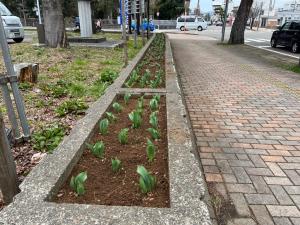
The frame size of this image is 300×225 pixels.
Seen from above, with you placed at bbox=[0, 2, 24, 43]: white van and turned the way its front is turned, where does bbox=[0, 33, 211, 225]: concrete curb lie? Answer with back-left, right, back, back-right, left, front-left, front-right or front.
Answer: front-right

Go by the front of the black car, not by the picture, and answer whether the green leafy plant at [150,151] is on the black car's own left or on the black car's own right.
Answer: on the black car's own left

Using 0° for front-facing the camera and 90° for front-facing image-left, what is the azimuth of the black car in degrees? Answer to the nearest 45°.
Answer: approximately 135°

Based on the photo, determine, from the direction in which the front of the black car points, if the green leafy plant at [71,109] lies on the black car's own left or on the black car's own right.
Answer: on the black car's own left

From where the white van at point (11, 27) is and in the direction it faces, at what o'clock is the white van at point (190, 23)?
the white van at point (190, 23) is roughly at 9 o'clock from the white van at point (11, 27).

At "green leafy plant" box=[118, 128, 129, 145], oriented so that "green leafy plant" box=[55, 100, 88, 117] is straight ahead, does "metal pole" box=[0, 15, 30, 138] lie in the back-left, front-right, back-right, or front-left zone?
front-left

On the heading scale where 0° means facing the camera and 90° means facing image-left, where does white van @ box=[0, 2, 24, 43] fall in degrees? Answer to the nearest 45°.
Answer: approximately 315°

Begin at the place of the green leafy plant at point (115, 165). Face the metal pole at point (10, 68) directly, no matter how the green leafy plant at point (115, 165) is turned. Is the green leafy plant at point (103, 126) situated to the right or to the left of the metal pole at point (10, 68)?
right

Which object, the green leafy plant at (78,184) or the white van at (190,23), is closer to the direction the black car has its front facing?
the white van

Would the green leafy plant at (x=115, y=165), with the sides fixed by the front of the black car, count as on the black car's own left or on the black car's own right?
on the black car's own left
